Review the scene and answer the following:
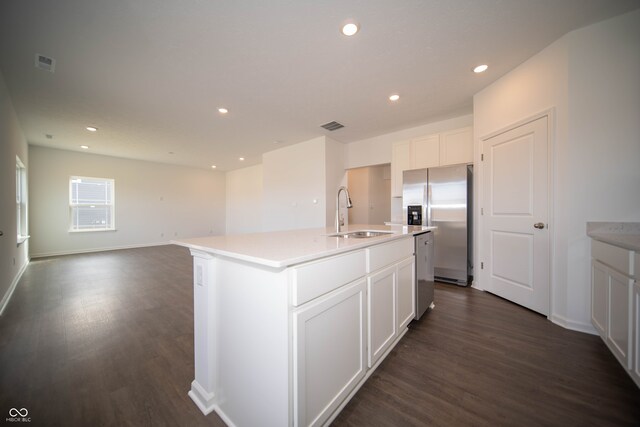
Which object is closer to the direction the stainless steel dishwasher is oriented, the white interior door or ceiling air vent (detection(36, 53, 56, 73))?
the white interior door

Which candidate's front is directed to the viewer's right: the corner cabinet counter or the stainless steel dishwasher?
the stainless steel dishwasher

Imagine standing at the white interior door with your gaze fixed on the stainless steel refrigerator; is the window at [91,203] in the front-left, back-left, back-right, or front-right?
front-left

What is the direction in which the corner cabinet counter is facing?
to the viewer's left

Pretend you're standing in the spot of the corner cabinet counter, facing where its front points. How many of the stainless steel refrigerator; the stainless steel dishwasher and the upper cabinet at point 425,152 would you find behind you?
0

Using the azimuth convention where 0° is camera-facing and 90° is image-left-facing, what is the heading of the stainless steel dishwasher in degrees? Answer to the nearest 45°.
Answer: approximately 270°

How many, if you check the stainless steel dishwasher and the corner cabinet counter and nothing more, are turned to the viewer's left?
1

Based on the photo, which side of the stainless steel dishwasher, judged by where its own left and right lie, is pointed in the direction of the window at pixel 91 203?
back

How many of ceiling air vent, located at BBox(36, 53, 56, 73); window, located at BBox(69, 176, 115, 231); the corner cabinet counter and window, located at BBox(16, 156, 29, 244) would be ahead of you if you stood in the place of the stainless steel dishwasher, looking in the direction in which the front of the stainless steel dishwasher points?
1

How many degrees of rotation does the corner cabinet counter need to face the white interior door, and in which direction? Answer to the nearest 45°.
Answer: approximately 45° to its right

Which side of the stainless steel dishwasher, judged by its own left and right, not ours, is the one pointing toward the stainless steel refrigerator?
left

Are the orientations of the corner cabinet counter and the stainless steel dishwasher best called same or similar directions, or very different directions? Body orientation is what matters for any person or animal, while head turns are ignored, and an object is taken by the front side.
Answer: very different directions
